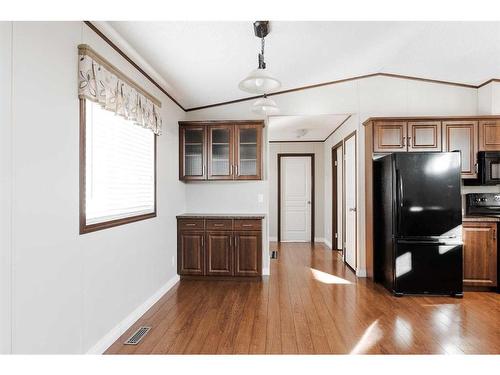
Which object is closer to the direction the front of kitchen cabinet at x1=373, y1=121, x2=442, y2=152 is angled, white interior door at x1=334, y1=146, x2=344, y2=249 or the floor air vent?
the floor air vent

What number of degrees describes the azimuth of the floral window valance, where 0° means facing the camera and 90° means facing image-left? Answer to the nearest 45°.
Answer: approximately 315°

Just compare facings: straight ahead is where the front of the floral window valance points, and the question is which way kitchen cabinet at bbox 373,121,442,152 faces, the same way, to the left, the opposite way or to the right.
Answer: to the right

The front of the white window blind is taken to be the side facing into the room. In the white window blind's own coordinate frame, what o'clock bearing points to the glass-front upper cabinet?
The glass-front upper cabinet is roughly at 9 o'clock from the white window blind.

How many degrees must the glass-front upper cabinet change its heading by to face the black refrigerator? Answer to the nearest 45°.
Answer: approximately 45° to its left

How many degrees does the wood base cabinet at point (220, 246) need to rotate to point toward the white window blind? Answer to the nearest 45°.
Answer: approximately 45° to its right

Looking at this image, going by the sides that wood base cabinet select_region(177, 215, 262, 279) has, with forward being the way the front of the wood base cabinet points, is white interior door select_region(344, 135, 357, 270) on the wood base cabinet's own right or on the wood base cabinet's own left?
on the wood base cabinet's own left

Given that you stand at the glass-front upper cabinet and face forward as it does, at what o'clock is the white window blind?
The white window blind is roughly at 1 o'clock from the glass-front upper cabinet.

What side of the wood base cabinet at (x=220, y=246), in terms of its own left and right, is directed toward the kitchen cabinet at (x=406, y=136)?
left

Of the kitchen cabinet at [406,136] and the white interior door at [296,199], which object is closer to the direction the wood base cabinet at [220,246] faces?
the kitchen cabinet
